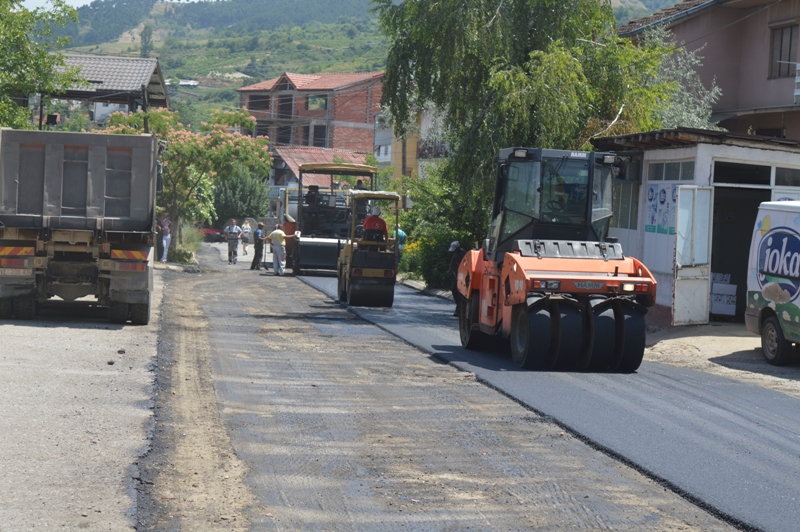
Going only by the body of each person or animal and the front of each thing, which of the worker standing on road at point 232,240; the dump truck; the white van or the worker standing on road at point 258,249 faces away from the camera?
the dump truck

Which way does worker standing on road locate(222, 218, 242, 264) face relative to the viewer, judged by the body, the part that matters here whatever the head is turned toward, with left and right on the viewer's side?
facing the viewer

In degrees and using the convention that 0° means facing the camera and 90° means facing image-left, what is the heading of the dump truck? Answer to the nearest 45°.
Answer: approximately 180°

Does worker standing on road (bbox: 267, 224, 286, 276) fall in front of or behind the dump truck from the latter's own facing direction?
in front

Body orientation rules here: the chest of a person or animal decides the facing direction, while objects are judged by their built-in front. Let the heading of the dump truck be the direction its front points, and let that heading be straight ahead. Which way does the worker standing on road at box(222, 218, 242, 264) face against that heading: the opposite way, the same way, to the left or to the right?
the opposite way

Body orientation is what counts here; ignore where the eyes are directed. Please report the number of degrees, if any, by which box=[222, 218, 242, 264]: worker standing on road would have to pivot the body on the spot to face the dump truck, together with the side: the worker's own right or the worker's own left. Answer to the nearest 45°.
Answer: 0° — they already face it

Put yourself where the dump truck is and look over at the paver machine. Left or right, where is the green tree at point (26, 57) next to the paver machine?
left

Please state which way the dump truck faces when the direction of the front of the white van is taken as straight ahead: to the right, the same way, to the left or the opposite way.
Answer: the opposite way
